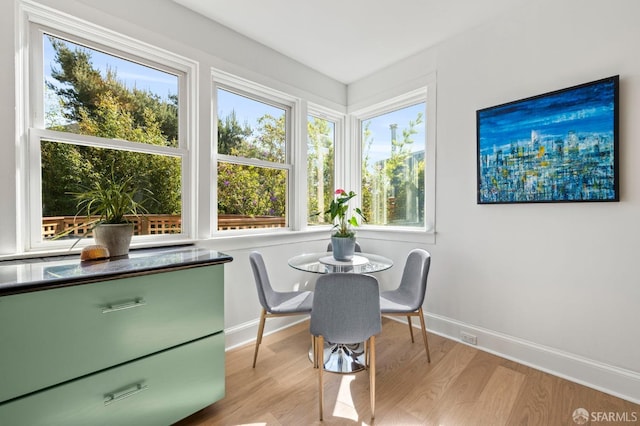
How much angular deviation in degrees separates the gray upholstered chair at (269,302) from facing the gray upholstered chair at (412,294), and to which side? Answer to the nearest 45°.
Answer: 0° — it already faces it

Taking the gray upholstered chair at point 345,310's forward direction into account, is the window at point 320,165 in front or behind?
in front

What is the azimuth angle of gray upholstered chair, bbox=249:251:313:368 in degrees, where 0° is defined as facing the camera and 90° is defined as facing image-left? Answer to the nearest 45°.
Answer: approximately 270°

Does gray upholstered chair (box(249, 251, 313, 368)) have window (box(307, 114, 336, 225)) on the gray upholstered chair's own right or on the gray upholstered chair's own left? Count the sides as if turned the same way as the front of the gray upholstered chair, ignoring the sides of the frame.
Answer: on the gray upholstered chair's own left

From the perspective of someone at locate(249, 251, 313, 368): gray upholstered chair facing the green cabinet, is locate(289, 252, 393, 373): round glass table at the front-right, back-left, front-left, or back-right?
back-left

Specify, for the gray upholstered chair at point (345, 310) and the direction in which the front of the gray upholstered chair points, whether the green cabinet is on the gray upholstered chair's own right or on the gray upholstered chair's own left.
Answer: on the gray upholstered chair's own left

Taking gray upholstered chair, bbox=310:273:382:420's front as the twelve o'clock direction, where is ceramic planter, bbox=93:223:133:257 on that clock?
The ceramic planter is roughly at 9 o'clock from the gray upholstered chair.

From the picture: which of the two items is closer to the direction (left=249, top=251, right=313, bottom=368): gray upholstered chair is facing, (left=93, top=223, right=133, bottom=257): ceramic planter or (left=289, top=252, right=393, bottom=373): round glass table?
the round glass table

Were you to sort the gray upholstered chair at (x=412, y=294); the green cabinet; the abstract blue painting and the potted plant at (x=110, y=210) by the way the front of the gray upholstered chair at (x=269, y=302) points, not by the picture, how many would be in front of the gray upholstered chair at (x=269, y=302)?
2

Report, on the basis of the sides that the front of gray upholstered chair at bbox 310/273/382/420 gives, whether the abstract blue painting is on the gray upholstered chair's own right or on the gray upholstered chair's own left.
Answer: on the gray upholstered chair's own right

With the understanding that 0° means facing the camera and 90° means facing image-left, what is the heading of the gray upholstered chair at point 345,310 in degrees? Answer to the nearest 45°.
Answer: approximately 180°

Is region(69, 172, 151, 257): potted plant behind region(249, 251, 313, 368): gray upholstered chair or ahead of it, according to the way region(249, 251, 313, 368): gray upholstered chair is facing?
behind

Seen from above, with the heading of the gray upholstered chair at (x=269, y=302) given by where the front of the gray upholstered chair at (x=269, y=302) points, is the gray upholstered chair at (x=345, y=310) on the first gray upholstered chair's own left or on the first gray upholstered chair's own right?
on the first gray upholstered chair's own right

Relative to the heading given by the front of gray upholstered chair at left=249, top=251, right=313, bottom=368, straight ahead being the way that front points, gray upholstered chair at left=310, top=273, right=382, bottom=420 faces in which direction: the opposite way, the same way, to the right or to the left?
to the left
